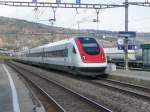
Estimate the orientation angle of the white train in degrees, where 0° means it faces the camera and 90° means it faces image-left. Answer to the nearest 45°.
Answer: approximately 315°
